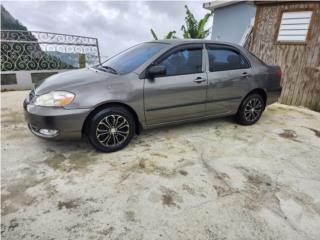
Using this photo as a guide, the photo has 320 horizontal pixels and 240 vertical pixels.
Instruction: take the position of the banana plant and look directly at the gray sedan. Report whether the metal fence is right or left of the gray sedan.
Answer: right

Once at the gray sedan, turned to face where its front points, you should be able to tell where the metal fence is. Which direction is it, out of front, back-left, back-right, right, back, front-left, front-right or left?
right

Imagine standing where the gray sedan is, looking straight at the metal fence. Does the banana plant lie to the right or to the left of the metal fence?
right

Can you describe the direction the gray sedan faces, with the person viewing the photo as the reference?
facing the viewer and to the left of the viewer

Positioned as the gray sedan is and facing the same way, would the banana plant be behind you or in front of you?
behind
